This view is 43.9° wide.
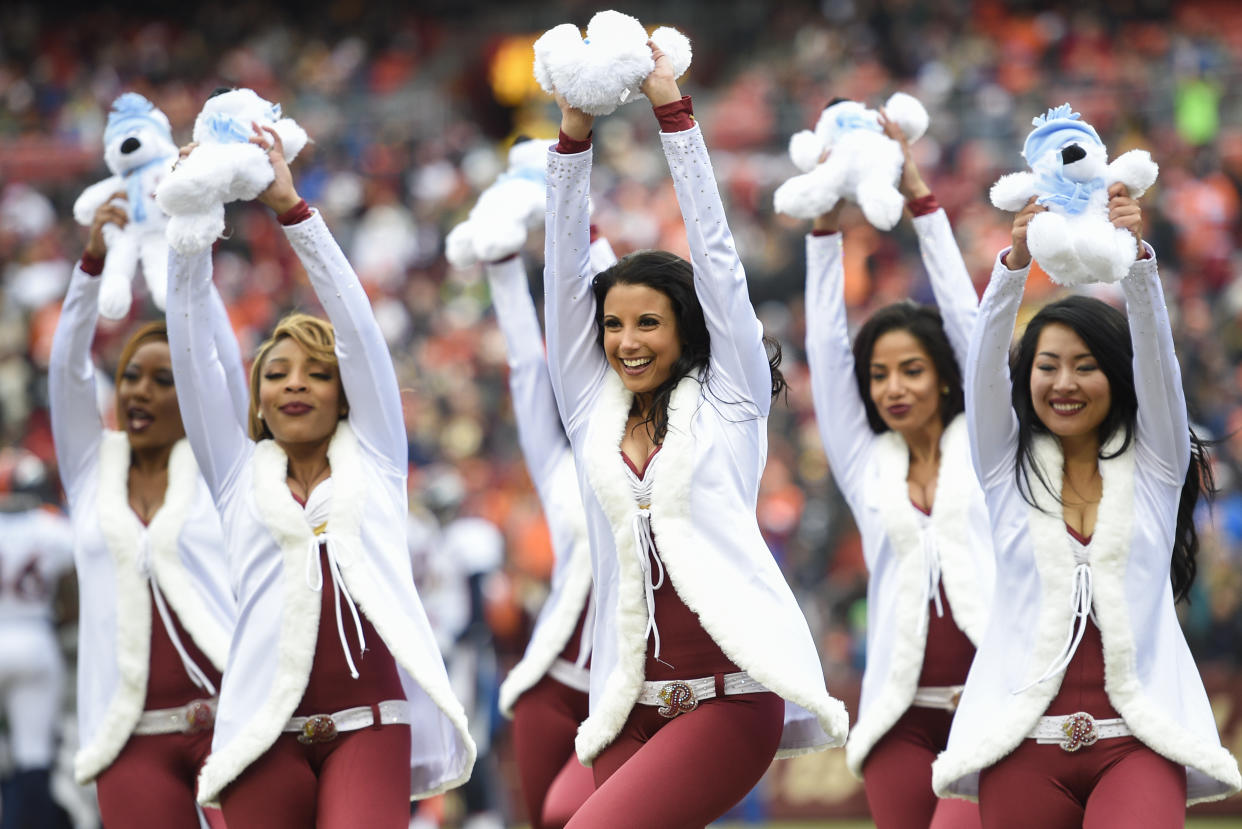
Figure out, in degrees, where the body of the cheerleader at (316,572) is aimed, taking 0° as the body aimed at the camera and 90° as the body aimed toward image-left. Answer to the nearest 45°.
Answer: approximately 0°

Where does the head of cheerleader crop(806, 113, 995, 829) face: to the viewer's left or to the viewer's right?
to the viewer's left

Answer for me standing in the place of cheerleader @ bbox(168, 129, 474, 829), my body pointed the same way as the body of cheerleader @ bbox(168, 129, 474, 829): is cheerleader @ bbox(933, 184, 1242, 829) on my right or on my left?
on my left

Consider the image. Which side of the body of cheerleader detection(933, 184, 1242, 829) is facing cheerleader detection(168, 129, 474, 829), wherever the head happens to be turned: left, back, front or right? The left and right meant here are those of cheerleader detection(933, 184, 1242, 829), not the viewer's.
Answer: right

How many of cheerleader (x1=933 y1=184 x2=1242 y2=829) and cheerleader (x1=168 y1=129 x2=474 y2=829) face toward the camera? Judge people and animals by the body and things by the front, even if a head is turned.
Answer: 2

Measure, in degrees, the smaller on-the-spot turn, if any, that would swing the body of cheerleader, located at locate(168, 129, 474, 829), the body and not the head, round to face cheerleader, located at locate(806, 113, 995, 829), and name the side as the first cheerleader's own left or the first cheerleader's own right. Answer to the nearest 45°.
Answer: approximately 90° to the first cheerleader's own left

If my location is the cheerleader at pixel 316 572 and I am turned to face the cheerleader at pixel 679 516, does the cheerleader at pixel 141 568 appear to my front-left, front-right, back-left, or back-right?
back-left
